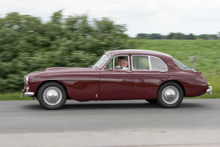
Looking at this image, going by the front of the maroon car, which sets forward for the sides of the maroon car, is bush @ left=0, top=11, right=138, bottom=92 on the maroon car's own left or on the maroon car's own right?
on the maroon car's own right

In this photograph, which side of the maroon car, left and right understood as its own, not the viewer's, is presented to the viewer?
left
